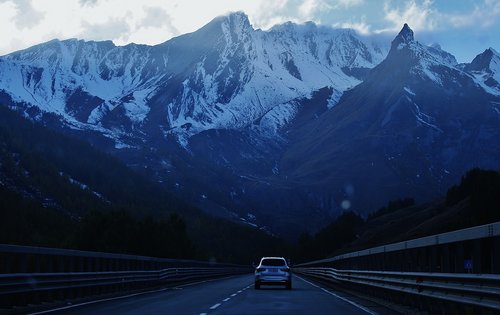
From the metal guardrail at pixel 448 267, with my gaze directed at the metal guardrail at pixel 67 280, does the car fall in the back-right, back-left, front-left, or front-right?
front-right

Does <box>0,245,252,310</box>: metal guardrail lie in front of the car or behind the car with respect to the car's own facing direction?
behind

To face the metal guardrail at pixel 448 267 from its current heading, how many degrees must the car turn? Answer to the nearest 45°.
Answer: approximately 180°

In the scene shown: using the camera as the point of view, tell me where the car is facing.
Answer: facing away from the viewer

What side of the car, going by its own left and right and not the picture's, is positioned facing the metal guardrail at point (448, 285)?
back

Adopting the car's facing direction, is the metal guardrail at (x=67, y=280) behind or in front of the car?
behind
